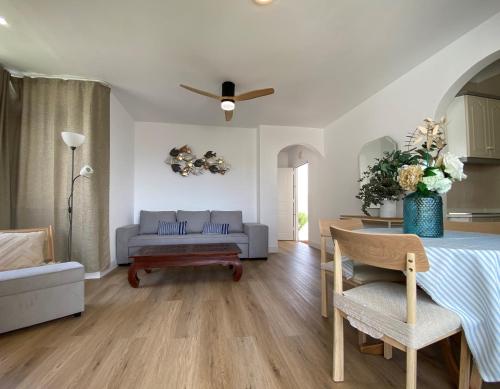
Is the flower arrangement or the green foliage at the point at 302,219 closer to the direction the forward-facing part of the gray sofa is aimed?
the flower arrangement

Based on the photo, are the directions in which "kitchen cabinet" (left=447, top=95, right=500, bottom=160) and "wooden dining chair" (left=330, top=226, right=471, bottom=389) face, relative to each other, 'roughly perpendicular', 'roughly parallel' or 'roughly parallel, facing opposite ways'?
roughly perpendicular

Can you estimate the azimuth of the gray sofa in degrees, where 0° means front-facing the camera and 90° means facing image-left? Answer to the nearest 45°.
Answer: approximately 0°

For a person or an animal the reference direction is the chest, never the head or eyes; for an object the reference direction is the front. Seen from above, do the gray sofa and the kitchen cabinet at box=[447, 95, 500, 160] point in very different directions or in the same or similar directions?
same or similar directions

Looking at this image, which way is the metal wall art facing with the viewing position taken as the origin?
facing the viewer

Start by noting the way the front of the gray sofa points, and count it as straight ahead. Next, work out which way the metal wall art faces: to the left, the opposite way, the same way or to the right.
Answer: the same way

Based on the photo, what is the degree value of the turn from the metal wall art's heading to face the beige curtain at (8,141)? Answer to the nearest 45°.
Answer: approximately 45° to its right

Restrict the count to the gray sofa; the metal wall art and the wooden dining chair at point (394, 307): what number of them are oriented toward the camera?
2

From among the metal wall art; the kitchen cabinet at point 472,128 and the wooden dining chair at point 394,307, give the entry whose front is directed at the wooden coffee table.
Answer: the metal wall art

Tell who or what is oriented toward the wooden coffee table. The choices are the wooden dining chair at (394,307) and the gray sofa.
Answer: the gray sofa

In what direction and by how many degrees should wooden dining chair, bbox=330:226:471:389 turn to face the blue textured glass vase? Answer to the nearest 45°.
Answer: approximately 45° to its left

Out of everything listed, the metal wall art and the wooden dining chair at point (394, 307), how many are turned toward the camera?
1

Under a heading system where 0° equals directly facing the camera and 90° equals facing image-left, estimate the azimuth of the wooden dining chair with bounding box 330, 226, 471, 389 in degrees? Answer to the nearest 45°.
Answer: approximately 225°

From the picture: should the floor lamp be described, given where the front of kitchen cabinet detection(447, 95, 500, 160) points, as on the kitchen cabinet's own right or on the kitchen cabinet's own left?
on the kitchen cabinet's own right

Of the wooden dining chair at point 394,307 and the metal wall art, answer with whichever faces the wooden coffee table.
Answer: the metal wall art

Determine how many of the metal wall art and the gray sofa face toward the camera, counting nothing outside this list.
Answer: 2
